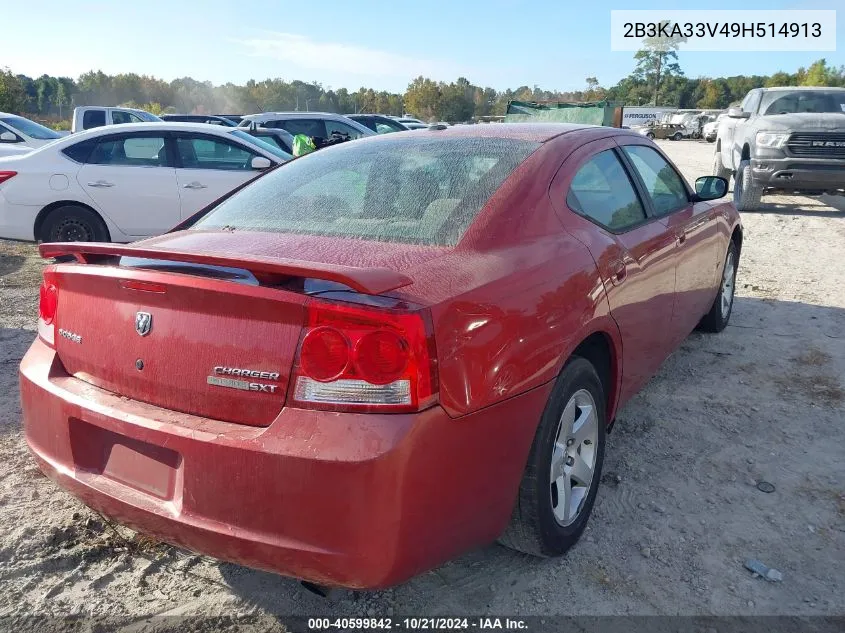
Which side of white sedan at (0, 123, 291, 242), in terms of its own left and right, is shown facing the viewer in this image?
right

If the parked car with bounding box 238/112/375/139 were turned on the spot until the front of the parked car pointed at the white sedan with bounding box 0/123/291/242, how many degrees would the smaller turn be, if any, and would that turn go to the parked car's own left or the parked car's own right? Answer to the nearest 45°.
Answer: approximately 90° to the parked car's own right

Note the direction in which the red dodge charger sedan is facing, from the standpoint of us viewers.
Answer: facing away from the viewer and to the right of the viewer

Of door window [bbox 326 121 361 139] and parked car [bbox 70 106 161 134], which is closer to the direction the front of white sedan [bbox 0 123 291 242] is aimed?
the door window

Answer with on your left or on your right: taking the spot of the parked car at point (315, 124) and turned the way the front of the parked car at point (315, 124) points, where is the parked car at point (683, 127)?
on your left

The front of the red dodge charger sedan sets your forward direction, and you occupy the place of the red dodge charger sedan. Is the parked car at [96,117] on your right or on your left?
on your left

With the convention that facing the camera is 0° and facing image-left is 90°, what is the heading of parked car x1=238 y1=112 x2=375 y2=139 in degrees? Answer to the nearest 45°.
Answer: approximately 270°
